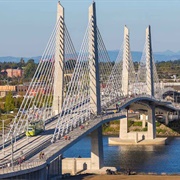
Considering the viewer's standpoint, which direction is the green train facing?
facing the viewer and to the left of the viewer
